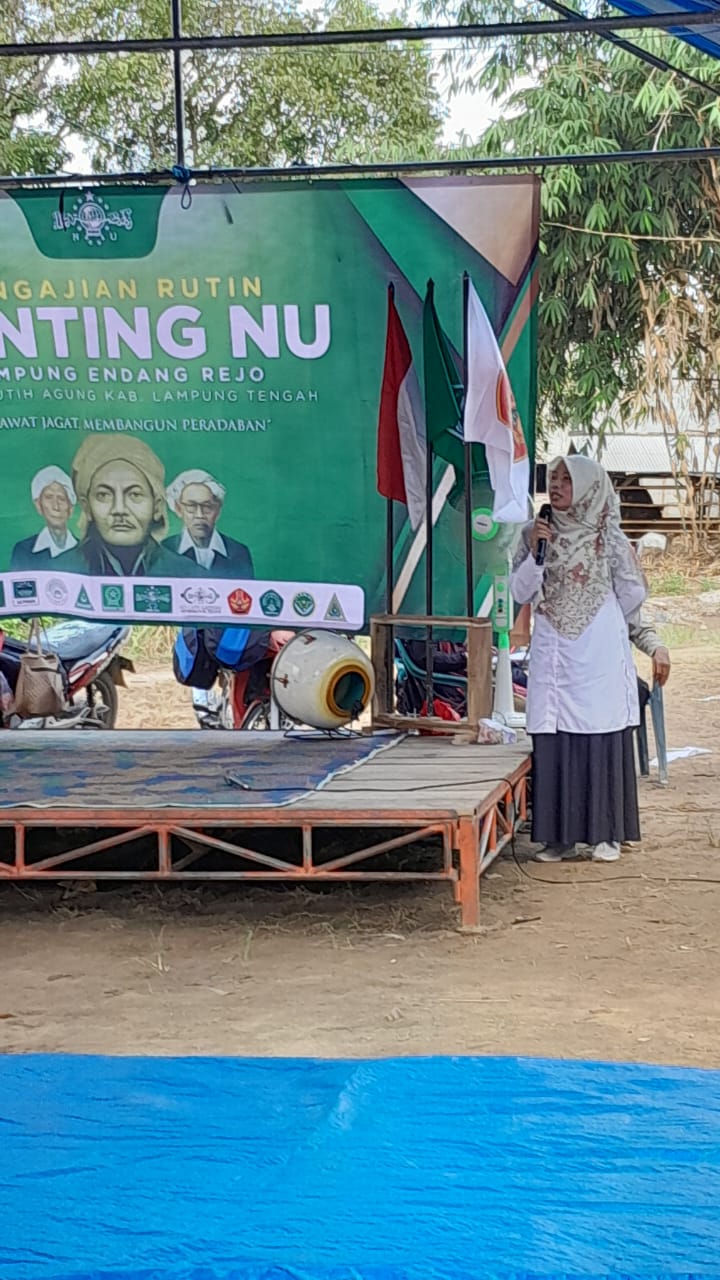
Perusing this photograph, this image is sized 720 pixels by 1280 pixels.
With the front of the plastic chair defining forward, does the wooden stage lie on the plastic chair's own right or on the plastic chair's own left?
on the plastic chair's own right

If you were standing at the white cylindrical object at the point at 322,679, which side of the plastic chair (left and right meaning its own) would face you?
back

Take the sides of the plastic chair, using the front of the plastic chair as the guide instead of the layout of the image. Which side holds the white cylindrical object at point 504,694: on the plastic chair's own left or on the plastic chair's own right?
on the plastic chair's own right

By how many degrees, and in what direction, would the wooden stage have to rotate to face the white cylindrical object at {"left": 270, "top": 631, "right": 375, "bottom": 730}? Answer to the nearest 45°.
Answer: approximately 180°

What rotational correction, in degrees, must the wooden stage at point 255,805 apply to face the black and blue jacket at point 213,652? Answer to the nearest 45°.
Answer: approximately 180°
